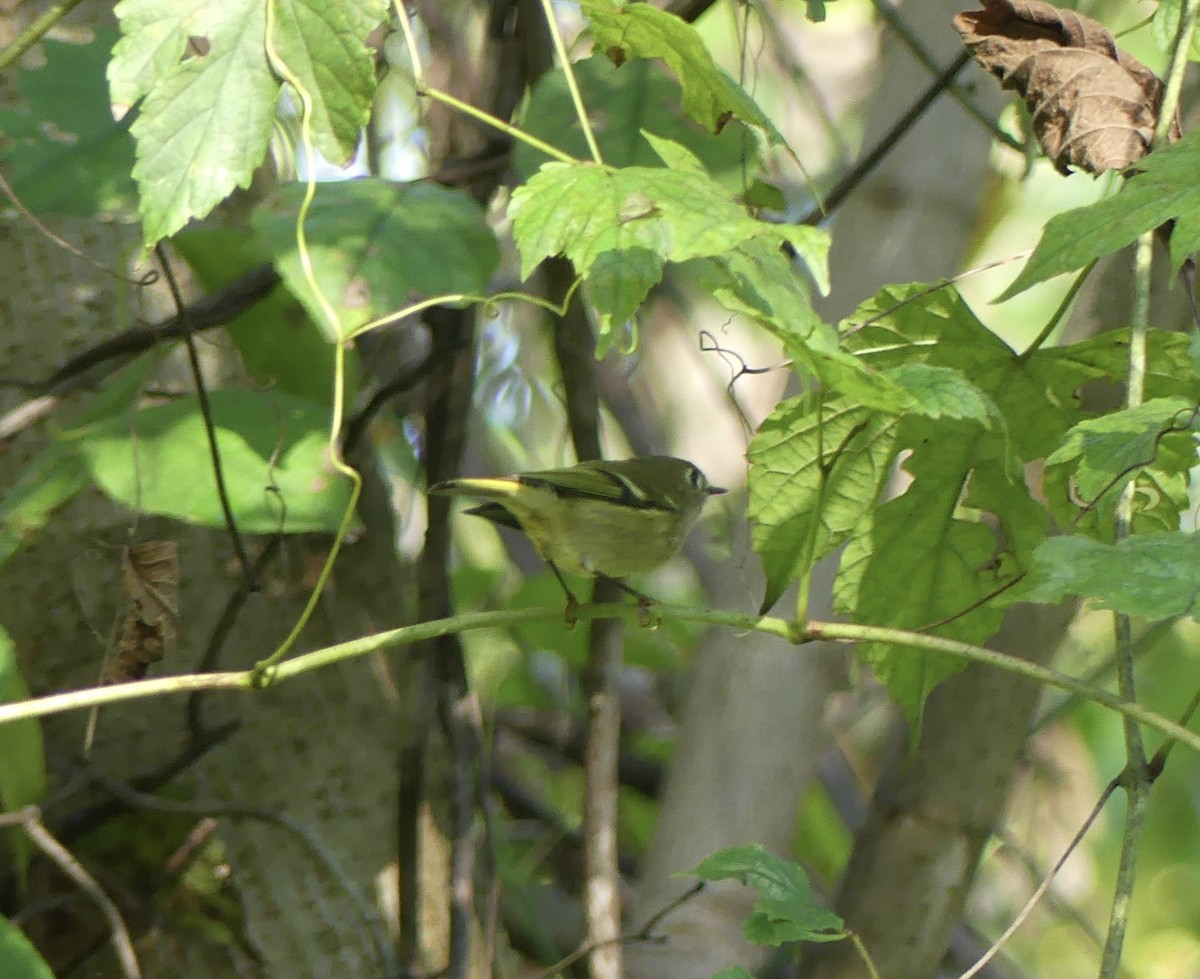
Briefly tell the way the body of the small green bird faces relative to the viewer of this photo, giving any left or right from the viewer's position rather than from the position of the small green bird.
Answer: facing to the right of the viewer

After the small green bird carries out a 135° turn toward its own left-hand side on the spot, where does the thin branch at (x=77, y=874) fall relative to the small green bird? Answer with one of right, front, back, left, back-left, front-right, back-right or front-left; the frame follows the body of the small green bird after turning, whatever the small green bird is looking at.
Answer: left
